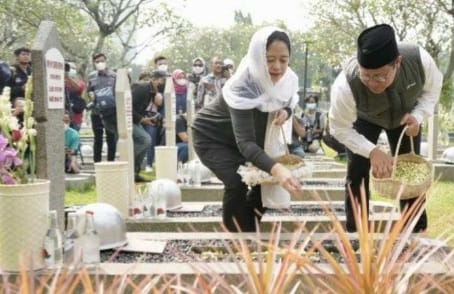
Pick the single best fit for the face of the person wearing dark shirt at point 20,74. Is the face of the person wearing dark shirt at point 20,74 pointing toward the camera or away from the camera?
toward the camera

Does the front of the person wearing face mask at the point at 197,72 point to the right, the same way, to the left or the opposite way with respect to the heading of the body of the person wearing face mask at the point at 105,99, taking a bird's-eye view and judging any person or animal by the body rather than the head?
the same way

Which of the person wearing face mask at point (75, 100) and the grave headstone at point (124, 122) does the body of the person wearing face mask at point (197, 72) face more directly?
the grave headstone

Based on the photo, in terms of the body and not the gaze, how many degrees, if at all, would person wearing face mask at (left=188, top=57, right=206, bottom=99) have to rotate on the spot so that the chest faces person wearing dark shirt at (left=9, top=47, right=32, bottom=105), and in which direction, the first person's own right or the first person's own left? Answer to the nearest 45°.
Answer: approximately 45° to the first person's own right

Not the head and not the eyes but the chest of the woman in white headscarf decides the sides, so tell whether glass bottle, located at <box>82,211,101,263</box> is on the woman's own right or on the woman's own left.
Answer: on the woman's own right

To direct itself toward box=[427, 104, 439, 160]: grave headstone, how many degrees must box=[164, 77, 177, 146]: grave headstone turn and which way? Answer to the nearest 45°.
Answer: approximately 45° to its left

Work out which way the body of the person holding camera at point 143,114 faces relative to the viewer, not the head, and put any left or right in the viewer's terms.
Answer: facing to the right of the viewer

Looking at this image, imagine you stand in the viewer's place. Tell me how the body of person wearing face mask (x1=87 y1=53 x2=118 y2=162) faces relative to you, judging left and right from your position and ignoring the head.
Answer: facing the viewer

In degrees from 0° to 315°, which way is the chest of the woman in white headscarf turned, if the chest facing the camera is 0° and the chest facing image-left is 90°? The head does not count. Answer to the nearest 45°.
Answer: approximately 315°

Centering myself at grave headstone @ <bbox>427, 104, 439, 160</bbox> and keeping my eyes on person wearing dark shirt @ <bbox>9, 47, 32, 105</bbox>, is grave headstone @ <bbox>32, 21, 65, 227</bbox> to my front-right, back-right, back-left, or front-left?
front-left

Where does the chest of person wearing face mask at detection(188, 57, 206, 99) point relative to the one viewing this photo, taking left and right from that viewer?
facing the viewer

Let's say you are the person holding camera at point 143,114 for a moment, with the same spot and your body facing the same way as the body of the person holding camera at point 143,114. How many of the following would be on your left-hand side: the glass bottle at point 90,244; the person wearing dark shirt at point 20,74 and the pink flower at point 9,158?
0

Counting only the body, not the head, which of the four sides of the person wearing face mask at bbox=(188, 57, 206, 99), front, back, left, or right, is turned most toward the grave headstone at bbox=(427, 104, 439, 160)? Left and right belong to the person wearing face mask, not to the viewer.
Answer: left

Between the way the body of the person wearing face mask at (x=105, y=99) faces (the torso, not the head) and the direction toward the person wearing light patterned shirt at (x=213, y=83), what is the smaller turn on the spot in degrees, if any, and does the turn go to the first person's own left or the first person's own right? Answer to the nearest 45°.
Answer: approximately 90° to the first person's own left

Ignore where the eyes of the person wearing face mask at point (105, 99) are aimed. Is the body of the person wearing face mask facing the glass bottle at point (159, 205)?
yes
